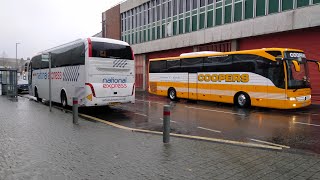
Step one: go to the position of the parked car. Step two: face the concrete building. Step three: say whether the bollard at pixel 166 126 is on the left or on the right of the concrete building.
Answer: right

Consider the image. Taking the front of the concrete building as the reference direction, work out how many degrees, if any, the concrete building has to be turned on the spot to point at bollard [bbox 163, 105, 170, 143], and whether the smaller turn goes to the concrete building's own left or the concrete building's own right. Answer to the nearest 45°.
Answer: approximately 45° to the concrete building's own left

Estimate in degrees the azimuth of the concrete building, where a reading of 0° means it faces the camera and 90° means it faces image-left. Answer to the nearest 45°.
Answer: approximately 45°

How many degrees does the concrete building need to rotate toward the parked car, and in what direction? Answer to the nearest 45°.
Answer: approximately 45° to its right

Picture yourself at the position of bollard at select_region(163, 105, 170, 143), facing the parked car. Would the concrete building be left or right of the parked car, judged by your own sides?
right

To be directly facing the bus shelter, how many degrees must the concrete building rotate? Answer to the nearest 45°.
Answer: approximately 45° to its right
